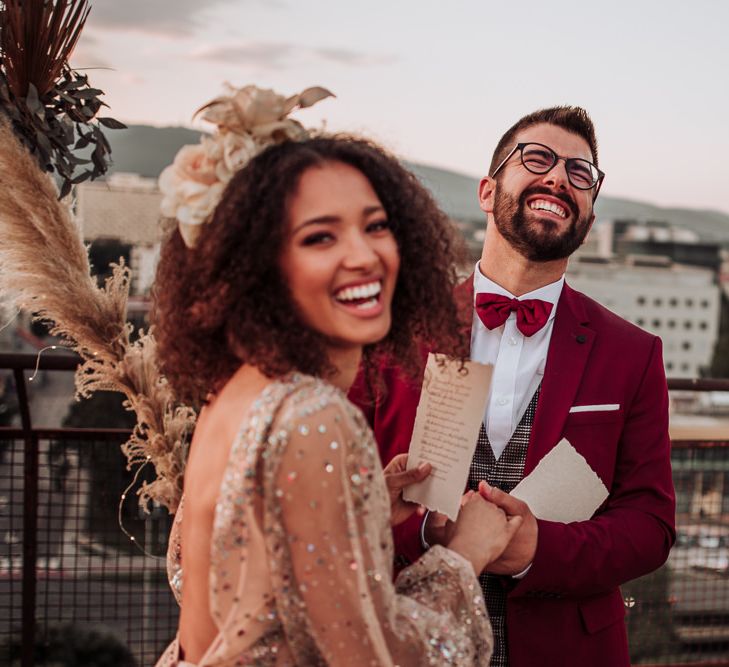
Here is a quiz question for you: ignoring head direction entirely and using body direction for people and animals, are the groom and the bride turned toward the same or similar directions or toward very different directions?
very different directions

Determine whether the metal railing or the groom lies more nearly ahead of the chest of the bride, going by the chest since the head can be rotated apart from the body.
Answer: the groom

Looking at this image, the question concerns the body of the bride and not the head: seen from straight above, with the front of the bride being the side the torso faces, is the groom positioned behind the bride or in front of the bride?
in front

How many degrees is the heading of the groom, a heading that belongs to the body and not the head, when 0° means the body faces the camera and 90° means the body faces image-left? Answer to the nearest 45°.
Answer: approximately 45°

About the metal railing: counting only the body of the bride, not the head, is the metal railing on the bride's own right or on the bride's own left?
on the bride's own left

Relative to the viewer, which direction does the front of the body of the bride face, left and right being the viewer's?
facing away from the viewer and to the right of the viewer

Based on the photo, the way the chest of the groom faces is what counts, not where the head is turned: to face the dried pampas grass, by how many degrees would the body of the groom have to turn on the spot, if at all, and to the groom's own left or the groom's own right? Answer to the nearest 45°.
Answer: approximately 45° to the groom's own right

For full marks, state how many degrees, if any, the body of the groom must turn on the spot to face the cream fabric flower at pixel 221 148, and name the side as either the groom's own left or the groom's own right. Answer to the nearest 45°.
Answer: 0° — they already face it
